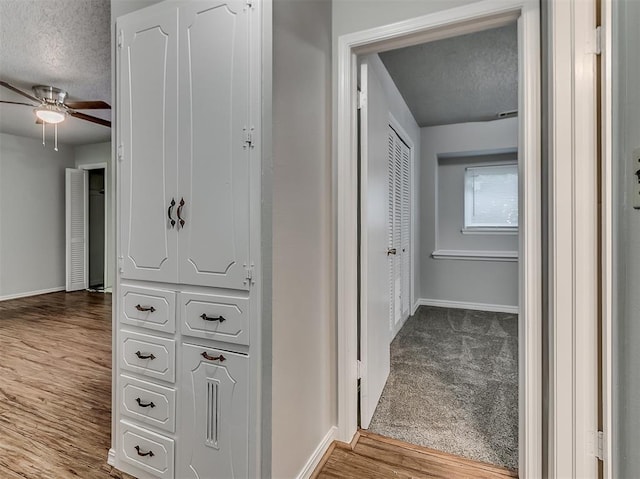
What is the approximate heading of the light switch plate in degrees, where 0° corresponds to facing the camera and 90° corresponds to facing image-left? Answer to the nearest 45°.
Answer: approximately 45°

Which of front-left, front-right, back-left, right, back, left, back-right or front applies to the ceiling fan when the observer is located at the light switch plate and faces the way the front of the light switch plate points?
front-right

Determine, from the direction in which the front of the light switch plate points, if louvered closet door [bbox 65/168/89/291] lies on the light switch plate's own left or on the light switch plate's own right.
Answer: on the light switch plate's own right

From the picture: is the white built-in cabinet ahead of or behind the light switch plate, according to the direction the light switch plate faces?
ahead
